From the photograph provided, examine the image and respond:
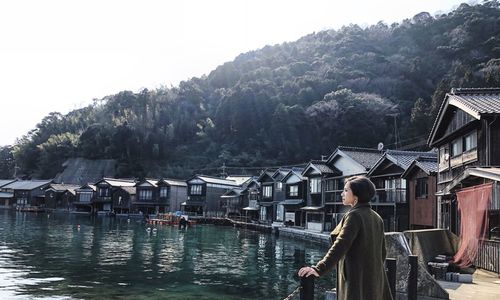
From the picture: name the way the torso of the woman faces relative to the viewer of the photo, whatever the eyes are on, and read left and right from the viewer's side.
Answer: facing away from the viewer and to the left of the viewer

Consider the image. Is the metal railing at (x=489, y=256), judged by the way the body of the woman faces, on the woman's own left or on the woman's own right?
on the woman's own right

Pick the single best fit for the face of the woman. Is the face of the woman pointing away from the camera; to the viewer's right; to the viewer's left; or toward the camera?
to the viewer's left
